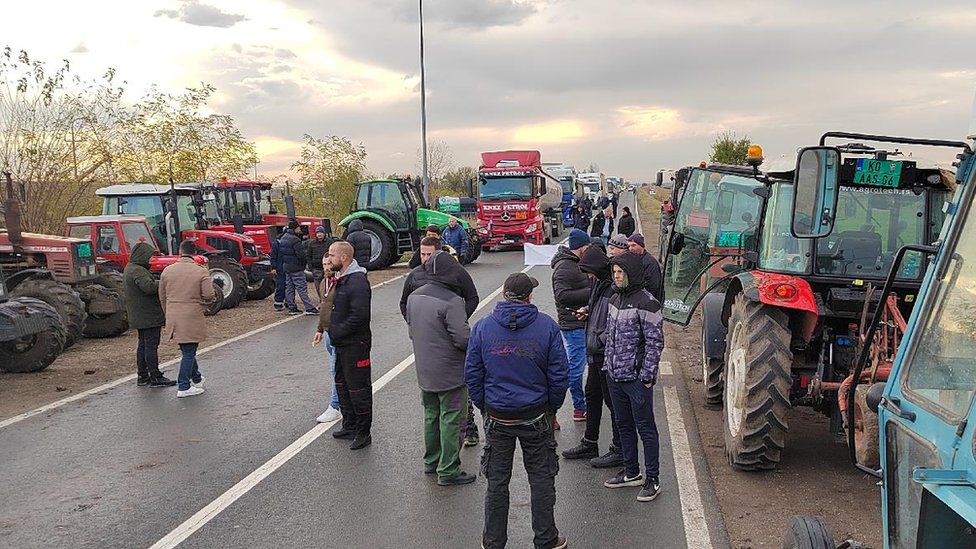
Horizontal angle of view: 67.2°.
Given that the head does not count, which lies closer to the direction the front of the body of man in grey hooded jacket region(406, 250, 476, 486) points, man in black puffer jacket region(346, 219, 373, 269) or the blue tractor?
the man in black puffer jacket

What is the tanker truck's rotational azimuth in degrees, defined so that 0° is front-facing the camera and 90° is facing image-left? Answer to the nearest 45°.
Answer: approximately 0°

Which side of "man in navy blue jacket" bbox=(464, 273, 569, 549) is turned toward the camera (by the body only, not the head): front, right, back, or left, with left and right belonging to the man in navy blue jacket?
back

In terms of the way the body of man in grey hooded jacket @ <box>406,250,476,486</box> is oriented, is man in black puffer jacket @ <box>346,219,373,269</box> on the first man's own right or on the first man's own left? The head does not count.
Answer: on the first man's own left

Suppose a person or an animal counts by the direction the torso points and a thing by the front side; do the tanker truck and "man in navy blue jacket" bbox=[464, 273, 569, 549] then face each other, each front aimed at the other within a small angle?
yes

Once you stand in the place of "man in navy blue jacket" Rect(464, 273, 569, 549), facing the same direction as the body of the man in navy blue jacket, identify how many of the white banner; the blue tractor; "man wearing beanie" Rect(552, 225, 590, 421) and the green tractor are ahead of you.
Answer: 3

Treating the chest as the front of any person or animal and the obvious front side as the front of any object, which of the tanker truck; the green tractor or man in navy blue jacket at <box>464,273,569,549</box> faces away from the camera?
the man in navy blue jacket

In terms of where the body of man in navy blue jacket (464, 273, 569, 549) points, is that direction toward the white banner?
yes

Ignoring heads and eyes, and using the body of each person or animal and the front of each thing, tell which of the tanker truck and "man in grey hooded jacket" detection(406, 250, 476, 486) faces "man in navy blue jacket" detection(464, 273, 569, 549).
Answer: the tanker truck

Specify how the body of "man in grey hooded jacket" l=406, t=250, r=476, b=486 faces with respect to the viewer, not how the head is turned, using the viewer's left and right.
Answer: facing away from the viewer and to the right of the viewer

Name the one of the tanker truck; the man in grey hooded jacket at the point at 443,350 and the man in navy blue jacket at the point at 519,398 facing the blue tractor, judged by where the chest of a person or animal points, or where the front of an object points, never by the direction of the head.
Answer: the tanker truck

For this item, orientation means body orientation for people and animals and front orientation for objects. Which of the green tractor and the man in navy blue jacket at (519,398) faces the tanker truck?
the man in navy blue jacket

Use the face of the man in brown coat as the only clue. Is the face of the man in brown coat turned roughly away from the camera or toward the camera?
away from the camera
